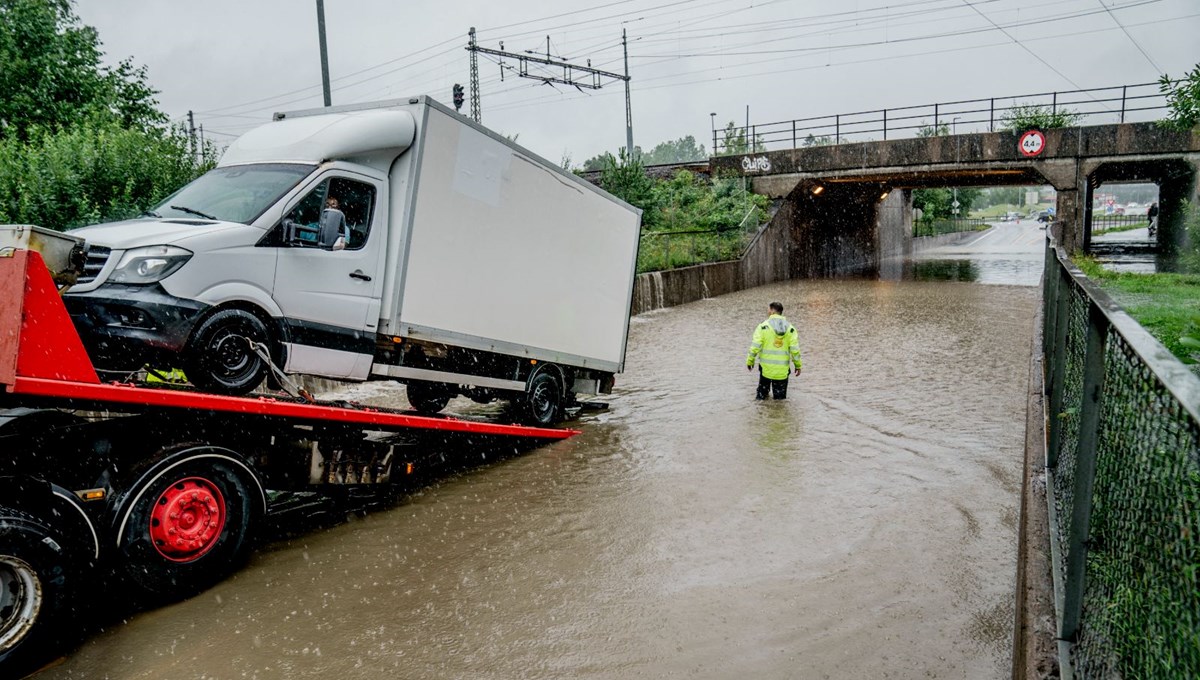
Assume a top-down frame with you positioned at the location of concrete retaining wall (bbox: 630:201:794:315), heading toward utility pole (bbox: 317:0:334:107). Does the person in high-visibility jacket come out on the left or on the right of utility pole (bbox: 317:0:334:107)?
left

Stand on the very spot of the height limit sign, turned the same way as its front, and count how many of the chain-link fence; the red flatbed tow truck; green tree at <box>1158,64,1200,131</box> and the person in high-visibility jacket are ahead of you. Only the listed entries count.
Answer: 3

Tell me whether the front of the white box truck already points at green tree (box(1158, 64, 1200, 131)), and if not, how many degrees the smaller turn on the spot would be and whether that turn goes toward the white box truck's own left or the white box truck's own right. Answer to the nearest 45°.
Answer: approximately 135° to the white box truck's own left

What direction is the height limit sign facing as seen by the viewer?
toward the camera

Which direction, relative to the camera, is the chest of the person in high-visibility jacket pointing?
away from the camera

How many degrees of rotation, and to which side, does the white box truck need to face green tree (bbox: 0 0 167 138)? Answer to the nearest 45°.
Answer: approximately 90° to its right

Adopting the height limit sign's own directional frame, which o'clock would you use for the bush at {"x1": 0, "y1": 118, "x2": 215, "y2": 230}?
The bush is roughly at 1 o'clock from the height limit sign.

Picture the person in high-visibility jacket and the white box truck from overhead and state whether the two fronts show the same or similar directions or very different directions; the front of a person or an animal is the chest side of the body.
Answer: very different directions

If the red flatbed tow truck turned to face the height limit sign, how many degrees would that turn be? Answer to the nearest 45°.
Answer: approximately 180°

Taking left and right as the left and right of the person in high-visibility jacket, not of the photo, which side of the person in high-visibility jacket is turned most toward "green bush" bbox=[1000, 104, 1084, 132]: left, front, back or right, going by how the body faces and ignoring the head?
front

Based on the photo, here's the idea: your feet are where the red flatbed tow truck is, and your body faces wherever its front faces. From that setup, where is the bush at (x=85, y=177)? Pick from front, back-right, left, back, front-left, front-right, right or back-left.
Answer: back-right

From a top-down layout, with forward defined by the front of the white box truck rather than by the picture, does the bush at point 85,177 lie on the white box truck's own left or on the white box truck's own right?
on the white box truck's own right
